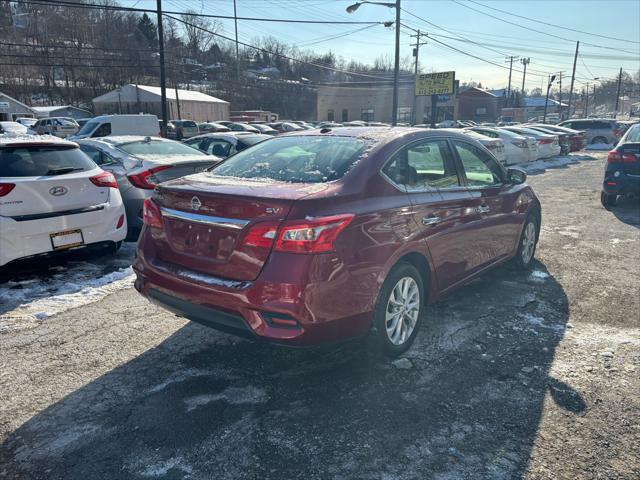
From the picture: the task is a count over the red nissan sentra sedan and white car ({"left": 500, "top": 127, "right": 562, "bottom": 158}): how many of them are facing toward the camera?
0

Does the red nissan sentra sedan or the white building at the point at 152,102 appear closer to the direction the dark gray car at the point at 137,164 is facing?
the white building

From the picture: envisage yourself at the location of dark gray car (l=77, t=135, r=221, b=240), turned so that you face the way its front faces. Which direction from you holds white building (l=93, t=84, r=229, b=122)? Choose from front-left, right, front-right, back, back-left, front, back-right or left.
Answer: front-right

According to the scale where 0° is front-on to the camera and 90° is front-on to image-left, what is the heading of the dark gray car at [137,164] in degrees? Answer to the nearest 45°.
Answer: approximately 135°

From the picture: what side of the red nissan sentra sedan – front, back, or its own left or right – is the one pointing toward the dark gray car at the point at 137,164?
left

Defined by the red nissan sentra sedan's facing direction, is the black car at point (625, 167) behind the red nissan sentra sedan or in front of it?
in front

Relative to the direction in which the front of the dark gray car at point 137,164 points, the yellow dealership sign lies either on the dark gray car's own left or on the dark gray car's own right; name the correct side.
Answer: on the dark gray car's own right

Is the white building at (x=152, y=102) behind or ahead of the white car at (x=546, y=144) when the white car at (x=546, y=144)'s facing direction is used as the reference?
ahead

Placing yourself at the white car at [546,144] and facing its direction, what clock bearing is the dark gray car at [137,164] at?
The dark gray car is roughly at 8 o'clock from the white car.

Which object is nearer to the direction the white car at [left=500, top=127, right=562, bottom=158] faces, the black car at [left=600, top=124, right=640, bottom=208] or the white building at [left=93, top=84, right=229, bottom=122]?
the white building

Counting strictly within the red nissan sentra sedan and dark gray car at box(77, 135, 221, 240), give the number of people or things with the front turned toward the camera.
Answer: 0

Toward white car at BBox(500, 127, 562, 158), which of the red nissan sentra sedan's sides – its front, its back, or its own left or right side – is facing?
front

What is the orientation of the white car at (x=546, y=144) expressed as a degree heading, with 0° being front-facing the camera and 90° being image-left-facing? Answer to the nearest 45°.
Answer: approximately 135°

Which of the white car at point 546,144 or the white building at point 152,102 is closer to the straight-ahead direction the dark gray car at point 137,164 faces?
the white building

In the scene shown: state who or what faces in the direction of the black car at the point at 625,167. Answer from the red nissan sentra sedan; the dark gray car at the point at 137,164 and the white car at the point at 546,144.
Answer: the red nissan sentra sedan

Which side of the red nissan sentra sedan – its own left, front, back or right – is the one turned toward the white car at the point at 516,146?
front

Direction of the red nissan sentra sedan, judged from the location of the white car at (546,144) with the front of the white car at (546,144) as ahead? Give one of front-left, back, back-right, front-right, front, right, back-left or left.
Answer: back-left

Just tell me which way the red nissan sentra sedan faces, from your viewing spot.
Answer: facing away from the viewer and to the right of the viewer
